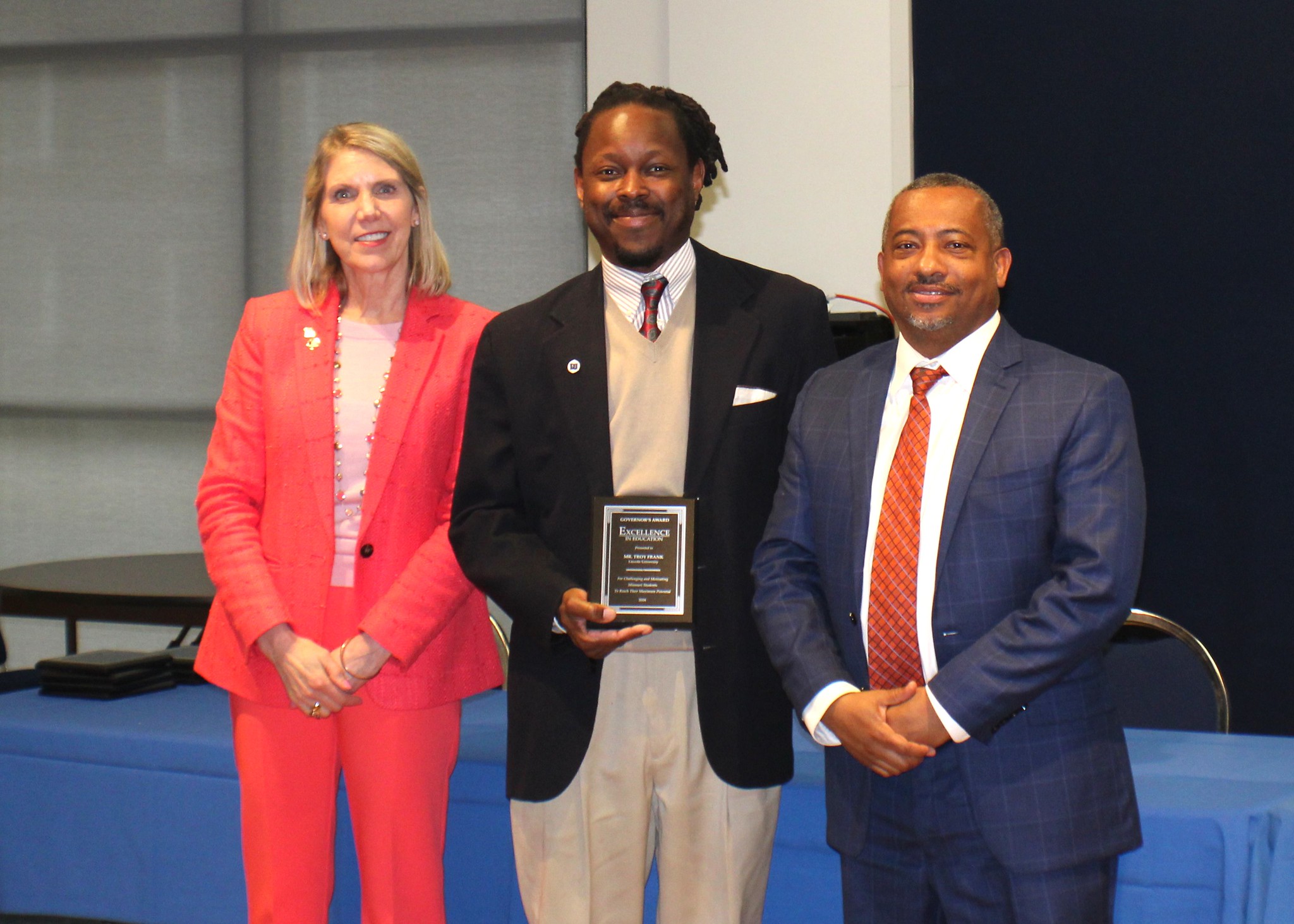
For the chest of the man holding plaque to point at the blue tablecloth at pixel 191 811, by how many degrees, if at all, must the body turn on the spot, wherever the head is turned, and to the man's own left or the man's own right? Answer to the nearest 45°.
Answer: approximately 135° to the man's own right

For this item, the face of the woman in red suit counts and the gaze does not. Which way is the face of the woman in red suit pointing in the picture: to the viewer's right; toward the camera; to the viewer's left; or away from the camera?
toward the camera

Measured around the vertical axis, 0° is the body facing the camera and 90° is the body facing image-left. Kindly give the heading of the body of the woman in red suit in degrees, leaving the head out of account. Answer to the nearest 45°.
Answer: approximately 0°

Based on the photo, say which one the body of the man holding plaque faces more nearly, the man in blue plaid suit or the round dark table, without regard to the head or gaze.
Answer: the man in blue plaid suit

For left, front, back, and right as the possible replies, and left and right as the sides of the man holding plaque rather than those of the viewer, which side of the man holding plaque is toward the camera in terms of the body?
front

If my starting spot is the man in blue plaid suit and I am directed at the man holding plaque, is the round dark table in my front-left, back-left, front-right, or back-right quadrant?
front-right

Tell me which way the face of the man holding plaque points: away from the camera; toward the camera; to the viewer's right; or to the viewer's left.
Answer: toward the camera

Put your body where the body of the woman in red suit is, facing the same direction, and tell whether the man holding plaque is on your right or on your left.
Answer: on your left

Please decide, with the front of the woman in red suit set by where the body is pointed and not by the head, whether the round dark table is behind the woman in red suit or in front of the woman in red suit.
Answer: behind

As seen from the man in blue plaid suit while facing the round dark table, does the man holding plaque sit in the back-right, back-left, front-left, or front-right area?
front-left

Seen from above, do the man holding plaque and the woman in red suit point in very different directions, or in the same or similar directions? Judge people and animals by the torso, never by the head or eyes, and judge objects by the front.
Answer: same or similar directions

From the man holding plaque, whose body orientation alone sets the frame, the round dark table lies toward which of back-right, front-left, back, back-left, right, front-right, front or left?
back-right

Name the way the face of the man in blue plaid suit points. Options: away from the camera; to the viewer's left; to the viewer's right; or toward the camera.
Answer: toward the camera
